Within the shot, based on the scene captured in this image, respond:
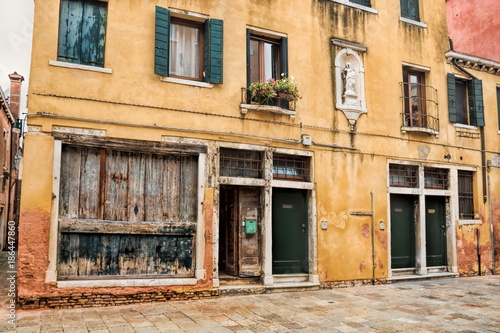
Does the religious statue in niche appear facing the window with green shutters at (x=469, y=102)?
no

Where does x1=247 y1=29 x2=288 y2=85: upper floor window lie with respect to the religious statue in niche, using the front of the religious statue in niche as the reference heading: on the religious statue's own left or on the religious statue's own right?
on the religious statue's own right

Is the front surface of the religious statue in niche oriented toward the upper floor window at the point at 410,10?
no

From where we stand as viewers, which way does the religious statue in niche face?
facing the viewer

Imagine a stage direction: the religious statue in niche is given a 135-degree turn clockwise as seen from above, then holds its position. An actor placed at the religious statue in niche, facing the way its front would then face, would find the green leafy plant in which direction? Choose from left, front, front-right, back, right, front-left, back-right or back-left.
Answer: left

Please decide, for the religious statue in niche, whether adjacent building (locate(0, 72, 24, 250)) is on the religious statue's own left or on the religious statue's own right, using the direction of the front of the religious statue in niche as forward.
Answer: on the religious statue's own right
